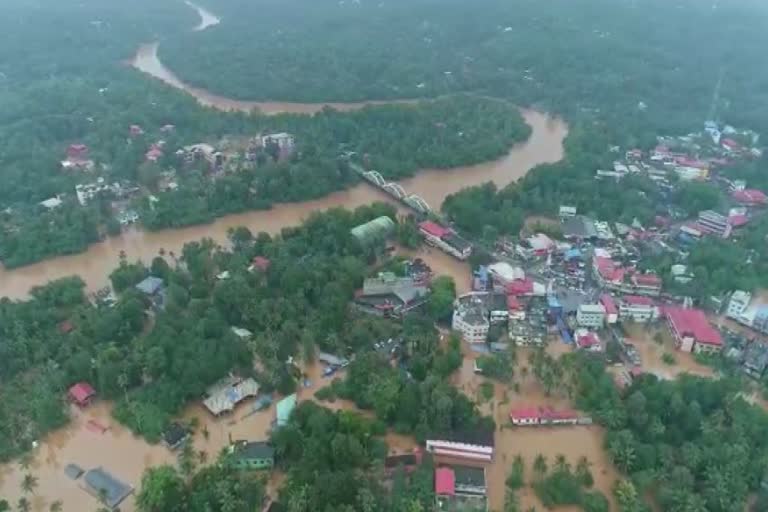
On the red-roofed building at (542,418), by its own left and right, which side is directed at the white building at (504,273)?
back

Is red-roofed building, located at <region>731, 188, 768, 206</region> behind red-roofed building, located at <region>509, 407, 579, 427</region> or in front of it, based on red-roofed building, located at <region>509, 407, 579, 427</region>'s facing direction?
behind

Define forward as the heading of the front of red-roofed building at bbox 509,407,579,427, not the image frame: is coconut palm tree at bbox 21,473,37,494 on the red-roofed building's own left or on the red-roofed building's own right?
on the red-roofed building's own right

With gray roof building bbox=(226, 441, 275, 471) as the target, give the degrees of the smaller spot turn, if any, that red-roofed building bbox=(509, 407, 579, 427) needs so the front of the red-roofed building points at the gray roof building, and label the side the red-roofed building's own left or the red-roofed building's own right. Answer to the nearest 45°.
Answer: approximately 45° to the red-roofed building's own right

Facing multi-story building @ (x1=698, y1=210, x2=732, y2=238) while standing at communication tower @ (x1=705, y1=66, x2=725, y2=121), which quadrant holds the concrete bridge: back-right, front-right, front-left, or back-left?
front-right

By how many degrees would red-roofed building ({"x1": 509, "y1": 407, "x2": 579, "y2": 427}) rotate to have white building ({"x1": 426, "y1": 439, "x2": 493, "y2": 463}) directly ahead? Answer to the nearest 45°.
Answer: approximately 45° to its right

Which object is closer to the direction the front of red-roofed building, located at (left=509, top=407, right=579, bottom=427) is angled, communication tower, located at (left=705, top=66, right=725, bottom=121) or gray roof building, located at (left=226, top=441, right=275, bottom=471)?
the gray roof building

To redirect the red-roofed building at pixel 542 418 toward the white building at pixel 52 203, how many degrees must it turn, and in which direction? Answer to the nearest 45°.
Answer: approximately 90° to its right

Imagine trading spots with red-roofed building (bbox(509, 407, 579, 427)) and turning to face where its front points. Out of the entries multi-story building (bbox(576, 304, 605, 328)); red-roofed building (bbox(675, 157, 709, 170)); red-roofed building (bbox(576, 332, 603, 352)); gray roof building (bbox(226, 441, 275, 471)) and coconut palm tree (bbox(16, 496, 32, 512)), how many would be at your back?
3

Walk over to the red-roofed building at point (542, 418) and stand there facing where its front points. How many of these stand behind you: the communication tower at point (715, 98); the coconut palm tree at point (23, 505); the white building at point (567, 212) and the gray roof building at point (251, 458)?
2

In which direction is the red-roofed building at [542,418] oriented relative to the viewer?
toward the camera

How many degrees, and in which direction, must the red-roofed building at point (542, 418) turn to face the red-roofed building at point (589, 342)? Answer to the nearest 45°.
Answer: approximately 180°

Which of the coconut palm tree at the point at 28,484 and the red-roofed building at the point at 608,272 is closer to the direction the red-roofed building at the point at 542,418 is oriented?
the coconut palm tree

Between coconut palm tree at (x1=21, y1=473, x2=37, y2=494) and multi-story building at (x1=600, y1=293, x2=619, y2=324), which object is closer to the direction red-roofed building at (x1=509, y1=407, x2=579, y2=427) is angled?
the coconut palm tree

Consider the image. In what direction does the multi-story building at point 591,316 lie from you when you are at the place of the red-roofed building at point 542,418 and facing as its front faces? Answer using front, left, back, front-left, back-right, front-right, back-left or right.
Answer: back

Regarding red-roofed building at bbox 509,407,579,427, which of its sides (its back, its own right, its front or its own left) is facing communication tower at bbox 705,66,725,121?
back

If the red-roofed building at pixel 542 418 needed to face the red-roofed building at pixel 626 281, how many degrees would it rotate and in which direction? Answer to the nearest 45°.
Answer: approximately 180°

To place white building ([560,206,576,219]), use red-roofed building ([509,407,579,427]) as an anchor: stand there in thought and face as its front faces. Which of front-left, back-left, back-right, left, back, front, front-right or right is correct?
back

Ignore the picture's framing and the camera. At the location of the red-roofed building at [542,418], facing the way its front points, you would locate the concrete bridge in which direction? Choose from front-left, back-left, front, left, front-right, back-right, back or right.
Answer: back-right
